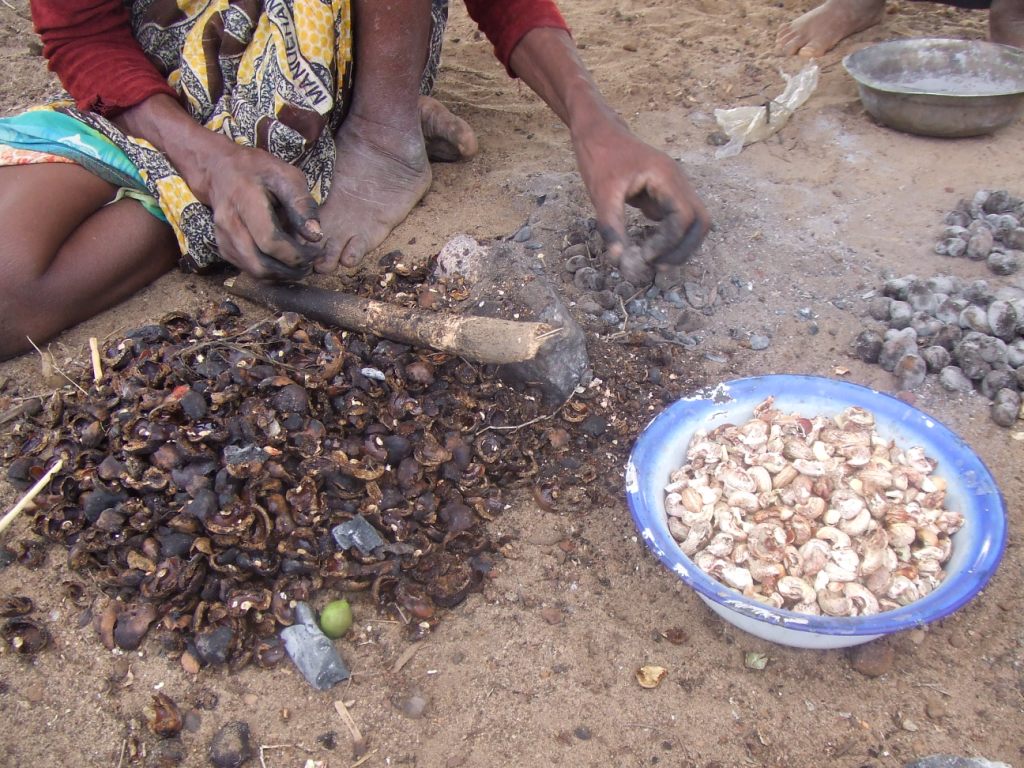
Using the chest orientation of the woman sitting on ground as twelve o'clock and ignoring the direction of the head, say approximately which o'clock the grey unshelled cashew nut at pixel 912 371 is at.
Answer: The grey unshelled cashew nut is roughly at 10 o'clock from the woman sitting on ground.

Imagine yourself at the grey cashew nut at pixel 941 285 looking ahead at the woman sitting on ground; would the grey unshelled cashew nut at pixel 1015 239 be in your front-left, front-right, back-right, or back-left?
back-right

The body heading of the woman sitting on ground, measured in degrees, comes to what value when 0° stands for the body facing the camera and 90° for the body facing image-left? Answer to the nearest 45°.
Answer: approximately 0°

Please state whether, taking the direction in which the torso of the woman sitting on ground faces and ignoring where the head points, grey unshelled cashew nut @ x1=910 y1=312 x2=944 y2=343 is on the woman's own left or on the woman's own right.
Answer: on the woman's own left

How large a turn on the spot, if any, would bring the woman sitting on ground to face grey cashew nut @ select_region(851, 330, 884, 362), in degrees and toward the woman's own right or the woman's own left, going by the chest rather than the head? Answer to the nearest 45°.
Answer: approximately 45° to the woman's own left

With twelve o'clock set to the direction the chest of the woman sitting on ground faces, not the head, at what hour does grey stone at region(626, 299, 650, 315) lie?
The grey stone is roughly at 10 o'clock from the woman sitting on ground.

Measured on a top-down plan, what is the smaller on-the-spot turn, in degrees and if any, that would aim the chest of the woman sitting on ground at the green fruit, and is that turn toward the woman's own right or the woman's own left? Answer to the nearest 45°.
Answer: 0° — they already face it

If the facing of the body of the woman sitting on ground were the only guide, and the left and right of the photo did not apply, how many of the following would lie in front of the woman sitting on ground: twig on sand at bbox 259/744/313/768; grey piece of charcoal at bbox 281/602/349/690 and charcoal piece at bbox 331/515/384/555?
3

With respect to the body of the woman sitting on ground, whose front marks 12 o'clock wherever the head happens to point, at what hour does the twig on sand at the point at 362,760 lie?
The twig on sand is roughly at 12 o'clock from the woman sitting on ground.

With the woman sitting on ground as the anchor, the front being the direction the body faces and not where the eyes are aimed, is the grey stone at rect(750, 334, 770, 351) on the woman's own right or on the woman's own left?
on the woman's own left

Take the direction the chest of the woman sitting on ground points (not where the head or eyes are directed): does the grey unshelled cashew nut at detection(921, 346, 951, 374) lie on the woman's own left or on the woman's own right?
on the woman's own left

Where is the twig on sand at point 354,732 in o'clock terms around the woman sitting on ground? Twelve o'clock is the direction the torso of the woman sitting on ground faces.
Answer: The twig on sand is roughly at 12 o'clock from the woman sitting on ground.

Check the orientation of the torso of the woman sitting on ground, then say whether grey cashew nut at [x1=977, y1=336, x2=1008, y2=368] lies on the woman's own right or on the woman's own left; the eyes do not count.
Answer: on the woman's own left

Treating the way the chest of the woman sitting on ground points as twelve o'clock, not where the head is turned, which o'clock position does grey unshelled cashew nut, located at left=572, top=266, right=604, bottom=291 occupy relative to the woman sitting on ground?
The grey unshelled cashew nut is roughly at 10 o'clock from the woman sitting on ground.
